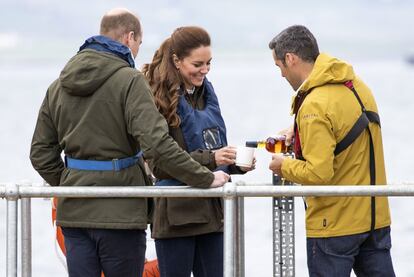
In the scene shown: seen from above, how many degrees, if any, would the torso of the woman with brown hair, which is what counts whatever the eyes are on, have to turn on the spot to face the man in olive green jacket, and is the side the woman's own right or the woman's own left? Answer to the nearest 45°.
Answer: approximately 90° to the woman's own right

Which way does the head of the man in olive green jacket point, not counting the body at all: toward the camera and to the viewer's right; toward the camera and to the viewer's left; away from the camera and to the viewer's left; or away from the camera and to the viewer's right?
away from the camera and to the viewer's right

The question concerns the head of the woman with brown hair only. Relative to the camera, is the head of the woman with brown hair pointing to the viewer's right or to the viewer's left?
to the viewer's right

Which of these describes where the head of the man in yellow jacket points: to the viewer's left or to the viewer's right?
to the viewer's left

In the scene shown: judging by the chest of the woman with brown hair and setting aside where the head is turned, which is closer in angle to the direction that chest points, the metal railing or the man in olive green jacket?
the metal railing

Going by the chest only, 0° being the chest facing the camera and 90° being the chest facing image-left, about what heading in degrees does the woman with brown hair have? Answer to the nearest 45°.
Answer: approximately 315°

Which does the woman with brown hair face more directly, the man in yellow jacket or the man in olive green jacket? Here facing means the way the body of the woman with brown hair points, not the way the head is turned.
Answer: the man in yellow jacket

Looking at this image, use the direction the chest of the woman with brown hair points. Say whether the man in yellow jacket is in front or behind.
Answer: in front

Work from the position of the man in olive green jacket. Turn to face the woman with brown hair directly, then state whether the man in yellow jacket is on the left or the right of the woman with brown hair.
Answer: right
